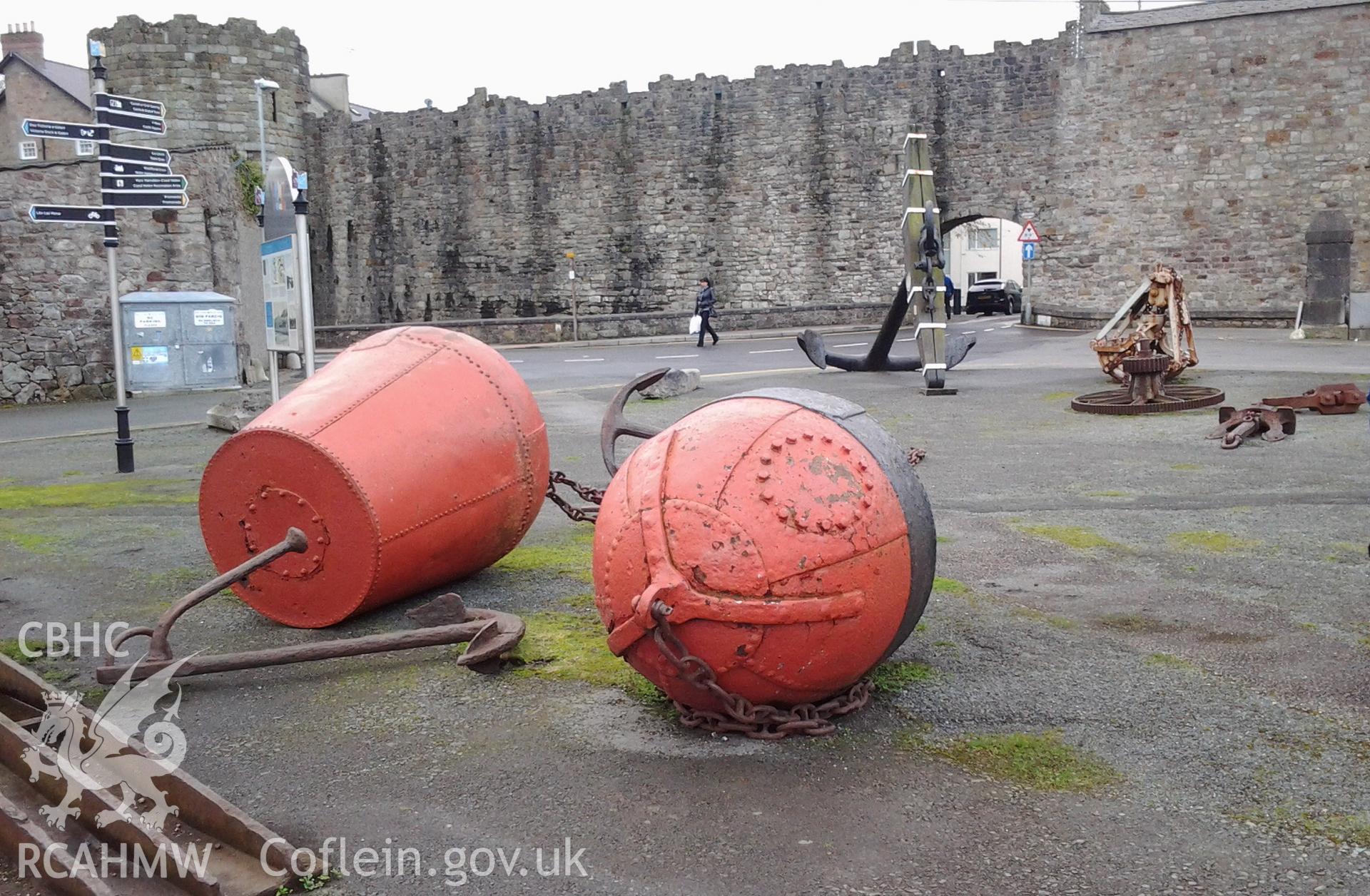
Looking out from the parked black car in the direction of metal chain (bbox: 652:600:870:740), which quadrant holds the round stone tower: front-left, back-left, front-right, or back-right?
front-right

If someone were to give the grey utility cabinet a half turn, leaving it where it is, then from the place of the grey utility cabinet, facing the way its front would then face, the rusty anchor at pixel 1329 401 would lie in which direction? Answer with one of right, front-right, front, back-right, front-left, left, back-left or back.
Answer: back-right

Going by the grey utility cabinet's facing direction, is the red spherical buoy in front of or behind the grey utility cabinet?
in front

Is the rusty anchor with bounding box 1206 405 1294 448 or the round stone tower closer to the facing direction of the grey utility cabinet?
the rusty anchor

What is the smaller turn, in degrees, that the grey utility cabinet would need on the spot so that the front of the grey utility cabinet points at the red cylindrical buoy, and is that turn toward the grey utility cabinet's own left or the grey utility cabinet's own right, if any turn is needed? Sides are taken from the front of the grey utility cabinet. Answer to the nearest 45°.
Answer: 0° — it already faces it

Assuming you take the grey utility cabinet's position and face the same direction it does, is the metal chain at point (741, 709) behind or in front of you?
in front

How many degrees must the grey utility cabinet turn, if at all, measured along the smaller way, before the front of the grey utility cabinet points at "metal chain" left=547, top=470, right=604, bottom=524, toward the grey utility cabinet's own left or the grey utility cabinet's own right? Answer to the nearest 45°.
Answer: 0° — it already faces it

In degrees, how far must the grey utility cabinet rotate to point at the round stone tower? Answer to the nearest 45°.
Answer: approximately 180°

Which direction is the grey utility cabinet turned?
toward the camera

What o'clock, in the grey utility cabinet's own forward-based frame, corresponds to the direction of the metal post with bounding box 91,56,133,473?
The metal post is roughly at 12 o'clock from the grey utility cabinet.

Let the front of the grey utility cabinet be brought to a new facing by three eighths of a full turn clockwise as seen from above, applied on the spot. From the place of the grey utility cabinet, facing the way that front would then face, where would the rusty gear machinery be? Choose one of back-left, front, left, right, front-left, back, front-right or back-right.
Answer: back

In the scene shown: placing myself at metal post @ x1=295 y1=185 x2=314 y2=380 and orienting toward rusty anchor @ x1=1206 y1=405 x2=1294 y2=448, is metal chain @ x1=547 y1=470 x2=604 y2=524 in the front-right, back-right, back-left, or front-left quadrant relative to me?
front-right
